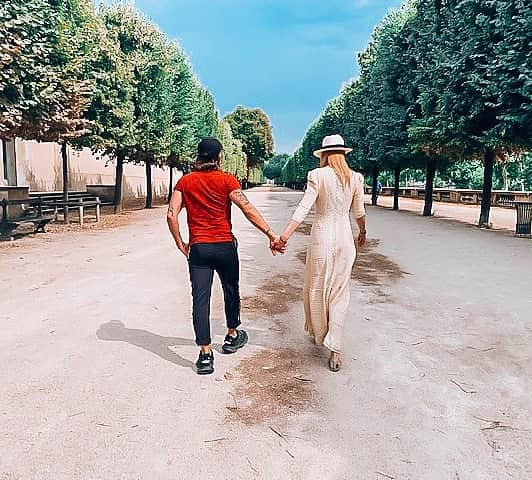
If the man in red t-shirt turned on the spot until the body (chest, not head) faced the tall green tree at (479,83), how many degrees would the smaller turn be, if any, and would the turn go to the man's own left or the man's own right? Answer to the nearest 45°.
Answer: approximately 45° to the man's own right

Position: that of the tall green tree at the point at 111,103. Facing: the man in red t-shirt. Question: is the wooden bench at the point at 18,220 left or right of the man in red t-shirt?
right

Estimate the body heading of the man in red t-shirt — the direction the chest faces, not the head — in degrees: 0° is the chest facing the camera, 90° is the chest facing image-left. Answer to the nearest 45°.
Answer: approximately 180°

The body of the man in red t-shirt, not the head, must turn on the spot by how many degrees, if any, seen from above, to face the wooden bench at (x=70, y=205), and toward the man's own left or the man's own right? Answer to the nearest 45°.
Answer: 0° — they already face it

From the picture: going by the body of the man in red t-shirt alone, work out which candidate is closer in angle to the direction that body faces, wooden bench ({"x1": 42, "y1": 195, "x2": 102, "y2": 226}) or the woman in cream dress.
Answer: the wooden bench

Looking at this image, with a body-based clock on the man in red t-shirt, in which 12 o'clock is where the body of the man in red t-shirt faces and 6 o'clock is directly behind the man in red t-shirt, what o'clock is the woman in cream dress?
The woman in cream dress is roughly at 3 o'clock from the man in red t-shirt.

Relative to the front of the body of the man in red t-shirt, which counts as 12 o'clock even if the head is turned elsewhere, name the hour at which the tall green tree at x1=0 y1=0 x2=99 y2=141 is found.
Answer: The tall green tree is roughly at 11 o'clock from the man in red t-shirt.

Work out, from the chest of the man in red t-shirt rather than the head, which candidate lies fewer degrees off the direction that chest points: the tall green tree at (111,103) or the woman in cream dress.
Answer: the tall green tree
